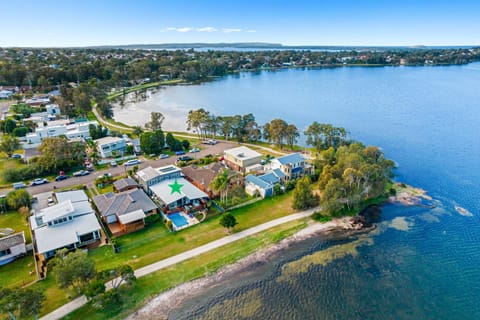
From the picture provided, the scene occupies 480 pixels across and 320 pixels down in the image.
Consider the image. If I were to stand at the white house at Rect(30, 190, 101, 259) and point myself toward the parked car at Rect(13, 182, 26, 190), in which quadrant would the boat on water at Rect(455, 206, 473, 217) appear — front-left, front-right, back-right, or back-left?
back-right
